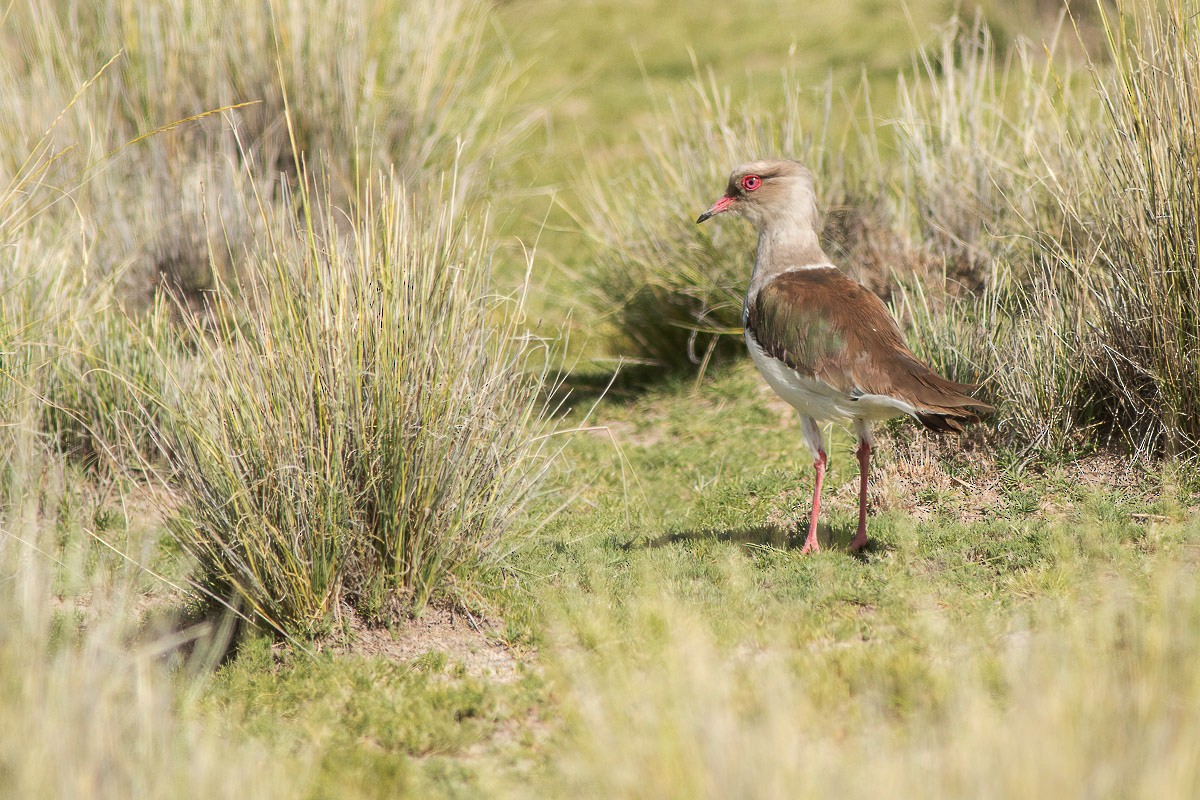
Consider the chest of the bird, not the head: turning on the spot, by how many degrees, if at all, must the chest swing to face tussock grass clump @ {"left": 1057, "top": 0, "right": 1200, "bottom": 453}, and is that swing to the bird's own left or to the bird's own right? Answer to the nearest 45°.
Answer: approximately 180°

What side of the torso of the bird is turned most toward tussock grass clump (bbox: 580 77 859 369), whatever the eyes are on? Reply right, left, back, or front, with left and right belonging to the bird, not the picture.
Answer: right

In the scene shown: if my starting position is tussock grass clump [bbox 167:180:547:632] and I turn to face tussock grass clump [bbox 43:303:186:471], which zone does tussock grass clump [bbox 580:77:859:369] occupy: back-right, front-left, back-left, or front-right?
front-right

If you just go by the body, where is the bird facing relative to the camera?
to the viewer's left

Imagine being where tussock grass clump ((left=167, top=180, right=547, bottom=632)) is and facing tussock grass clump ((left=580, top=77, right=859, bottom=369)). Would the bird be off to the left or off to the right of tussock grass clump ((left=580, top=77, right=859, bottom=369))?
right

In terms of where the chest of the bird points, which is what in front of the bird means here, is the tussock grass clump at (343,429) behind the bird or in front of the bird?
in front

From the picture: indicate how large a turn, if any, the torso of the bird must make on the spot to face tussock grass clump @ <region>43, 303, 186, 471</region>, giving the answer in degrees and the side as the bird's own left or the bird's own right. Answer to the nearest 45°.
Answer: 0° — it already faces it

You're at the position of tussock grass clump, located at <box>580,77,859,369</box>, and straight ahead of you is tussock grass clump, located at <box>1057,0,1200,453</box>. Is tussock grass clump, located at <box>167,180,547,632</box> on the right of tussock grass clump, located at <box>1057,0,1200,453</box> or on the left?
right
